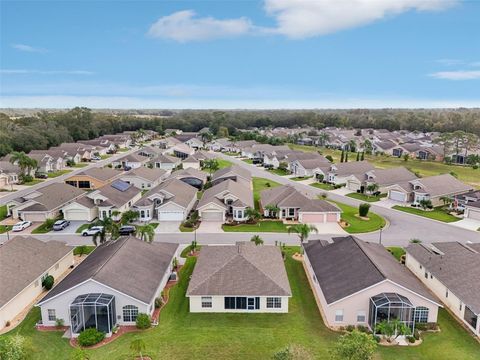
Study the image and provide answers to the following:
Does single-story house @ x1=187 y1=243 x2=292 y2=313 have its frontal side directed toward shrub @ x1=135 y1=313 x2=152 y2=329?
no

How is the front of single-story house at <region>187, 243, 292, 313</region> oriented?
away from the camera

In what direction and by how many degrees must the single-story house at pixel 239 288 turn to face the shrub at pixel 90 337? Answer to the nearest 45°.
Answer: approximately 135° to its left

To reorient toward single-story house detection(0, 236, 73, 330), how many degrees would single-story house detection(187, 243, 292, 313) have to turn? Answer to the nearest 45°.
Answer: approximately 90° to its left

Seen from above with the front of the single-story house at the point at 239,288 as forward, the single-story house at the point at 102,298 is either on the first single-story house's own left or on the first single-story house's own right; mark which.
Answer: on the first single-story house's own left

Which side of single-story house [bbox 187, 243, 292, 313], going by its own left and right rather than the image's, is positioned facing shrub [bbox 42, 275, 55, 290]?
left

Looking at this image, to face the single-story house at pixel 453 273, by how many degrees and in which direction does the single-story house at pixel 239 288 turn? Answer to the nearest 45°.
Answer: approximately 90° to its right

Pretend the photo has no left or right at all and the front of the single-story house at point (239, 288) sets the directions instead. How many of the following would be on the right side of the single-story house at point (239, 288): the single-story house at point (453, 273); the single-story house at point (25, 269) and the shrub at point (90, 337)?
1

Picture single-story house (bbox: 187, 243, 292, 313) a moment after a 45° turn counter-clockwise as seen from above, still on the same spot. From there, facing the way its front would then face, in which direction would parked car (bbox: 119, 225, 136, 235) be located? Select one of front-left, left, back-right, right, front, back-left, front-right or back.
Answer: front

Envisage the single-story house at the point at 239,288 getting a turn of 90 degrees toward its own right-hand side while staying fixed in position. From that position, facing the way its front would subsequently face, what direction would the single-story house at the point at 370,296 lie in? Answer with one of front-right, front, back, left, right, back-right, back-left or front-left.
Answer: front

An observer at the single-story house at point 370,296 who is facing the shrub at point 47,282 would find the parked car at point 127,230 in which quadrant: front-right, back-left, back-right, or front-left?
front-right
